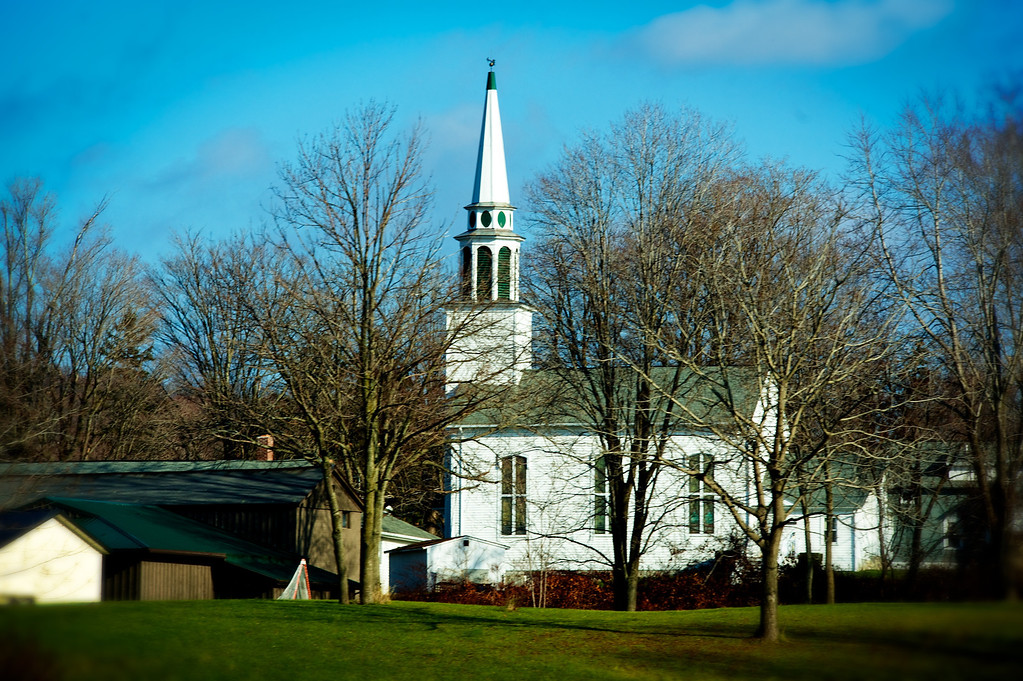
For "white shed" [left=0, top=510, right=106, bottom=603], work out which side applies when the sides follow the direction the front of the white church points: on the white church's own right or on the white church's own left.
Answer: on the white church's own left

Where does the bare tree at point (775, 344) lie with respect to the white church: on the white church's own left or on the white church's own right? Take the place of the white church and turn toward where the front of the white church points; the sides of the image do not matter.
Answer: on the white church's own left

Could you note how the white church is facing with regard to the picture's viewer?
facing to the left of the viewer
